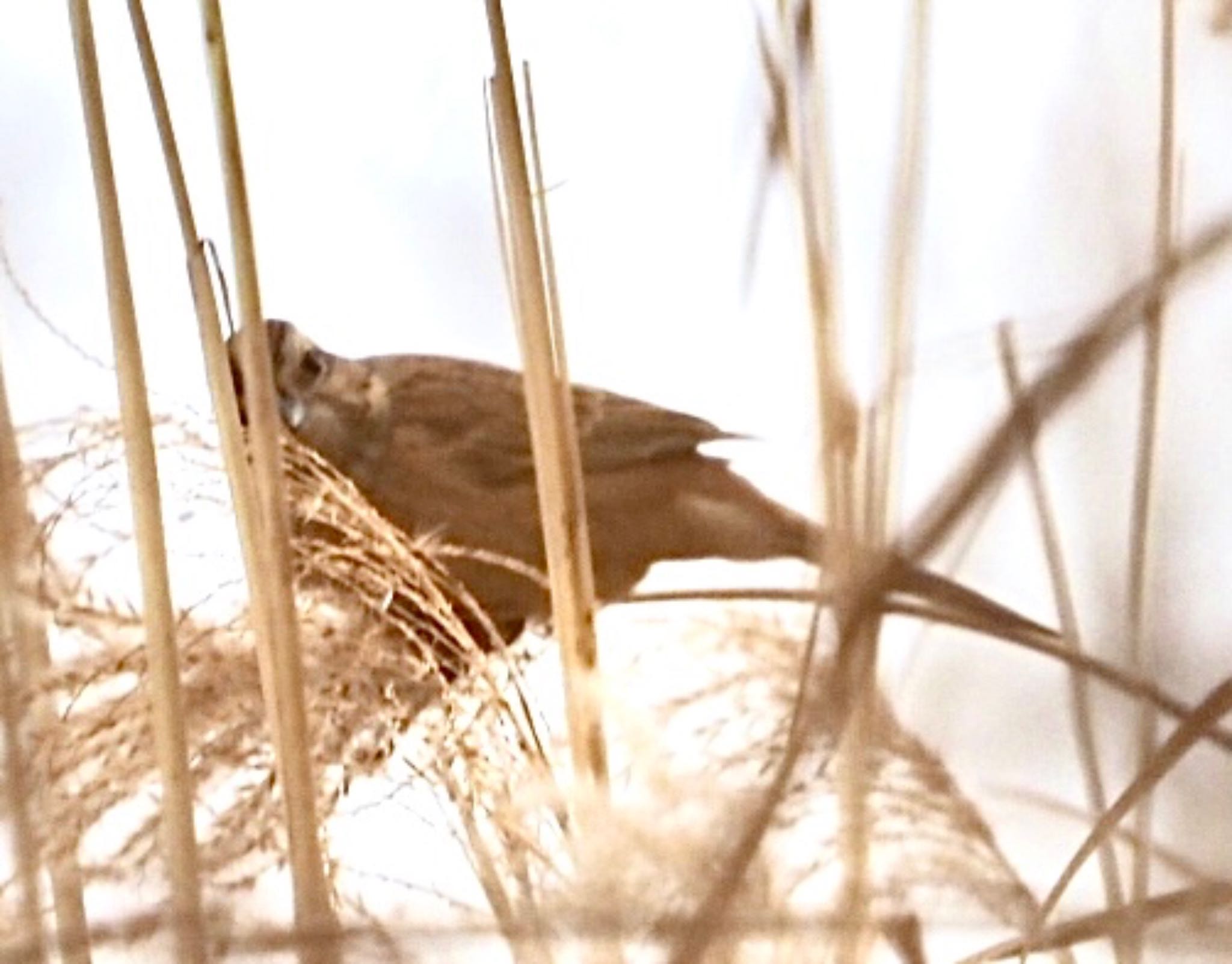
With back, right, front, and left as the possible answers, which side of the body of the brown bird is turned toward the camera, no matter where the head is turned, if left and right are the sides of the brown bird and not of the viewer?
left
